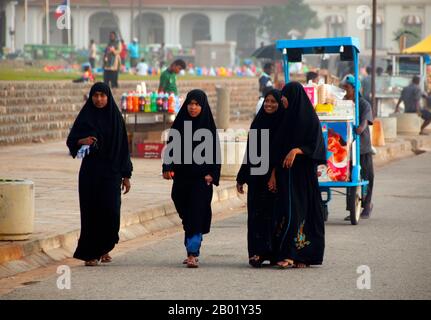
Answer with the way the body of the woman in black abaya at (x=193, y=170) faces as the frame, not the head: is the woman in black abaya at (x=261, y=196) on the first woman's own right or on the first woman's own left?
on the first woman's own left

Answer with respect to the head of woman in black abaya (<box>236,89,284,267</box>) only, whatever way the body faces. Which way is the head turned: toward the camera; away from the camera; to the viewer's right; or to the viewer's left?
toward the camera

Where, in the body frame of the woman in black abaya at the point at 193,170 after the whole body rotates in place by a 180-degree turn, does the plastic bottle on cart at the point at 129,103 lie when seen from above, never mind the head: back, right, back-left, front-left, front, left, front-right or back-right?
front

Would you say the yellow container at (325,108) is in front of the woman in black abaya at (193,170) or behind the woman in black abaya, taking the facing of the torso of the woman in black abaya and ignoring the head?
behind

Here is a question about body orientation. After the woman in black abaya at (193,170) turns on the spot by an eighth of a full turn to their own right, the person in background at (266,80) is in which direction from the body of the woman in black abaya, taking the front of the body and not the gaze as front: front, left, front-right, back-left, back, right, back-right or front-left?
back-right

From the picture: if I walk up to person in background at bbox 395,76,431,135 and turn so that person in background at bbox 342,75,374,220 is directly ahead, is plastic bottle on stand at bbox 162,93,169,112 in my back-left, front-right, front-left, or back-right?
front-right

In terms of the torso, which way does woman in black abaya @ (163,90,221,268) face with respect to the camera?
toward the camera

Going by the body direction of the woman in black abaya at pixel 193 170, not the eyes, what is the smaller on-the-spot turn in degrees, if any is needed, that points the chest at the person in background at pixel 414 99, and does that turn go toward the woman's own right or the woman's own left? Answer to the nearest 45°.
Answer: approximately 180°

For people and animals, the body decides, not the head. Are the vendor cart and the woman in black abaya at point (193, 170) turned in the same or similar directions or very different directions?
same or similar directions

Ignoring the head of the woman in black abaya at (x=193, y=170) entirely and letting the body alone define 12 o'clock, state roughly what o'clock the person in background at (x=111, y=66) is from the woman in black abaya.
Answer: The person in background is roughly at 6 o'clock from the woman in black abaya.

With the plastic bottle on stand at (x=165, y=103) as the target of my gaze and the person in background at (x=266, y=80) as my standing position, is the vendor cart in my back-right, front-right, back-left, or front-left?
front-left

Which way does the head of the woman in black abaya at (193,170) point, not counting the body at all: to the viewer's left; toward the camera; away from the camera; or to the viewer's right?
toward the camera
